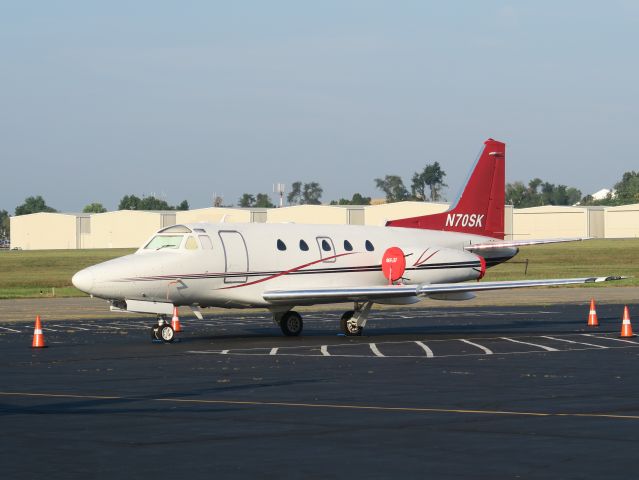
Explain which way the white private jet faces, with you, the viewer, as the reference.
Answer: facing the viewer and to the left of the viewer
